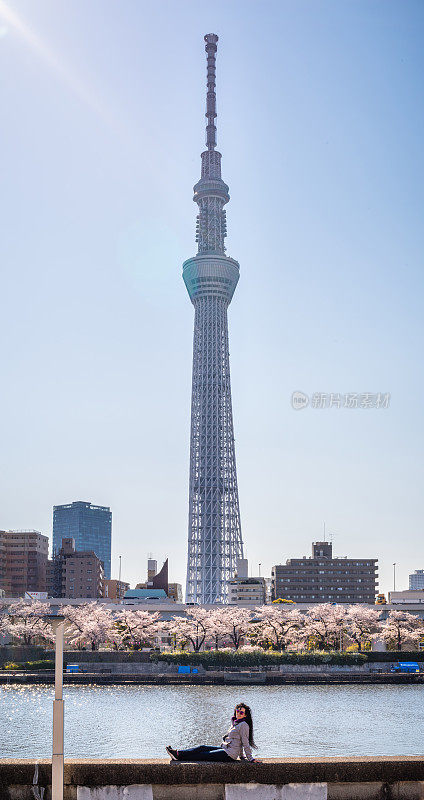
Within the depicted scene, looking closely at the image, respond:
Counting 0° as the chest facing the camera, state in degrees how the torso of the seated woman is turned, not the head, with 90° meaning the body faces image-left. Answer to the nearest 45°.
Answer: approximately 90°
